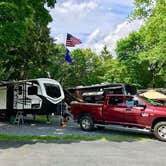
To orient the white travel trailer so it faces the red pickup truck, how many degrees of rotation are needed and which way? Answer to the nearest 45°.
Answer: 0° — it already faces it

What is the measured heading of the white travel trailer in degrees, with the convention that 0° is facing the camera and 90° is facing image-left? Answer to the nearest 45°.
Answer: approximately 315°
